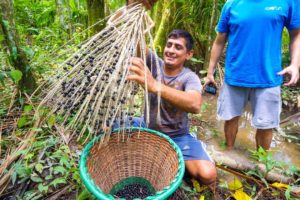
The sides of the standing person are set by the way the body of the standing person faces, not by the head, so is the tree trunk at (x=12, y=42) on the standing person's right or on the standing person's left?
on the standing person's right

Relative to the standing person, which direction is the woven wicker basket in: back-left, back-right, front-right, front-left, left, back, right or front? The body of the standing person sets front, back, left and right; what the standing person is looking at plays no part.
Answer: front-right

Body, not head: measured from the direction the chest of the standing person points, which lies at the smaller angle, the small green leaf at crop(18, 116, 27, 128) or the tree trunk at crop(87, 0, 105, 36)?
the small green leaf

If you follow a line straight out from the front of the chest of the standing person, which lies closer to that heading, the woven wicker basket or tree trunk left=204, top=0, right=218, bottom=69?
the woven wicker basket

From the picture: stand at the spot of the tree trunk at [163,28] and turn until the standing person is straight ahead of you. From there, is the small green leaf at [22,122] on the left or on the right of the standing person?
right

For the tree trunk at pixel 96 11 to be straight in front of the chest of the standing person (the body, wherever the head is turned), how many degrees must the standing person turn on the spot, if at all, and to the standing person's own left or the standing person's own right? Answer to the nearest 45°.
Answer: approximately 90° to the standing person's own right

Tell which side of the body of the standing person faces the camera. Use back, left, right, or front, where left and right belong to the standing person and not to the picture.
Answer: front

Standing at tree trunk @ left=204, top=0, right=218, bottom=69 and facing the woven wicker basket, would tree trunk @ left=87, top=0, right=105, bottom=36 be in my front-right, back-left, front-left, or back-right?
front-right

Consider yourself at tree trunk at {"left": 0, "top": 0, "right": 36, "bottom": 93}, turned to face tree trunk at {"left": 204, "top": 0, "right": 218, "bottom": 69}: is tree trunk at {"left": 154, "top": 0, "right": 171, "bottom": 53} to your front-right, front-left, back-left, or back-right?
front-left

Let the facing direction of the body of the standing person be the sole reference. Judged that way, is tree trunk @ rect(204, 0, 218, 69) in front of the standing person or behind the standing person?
behind

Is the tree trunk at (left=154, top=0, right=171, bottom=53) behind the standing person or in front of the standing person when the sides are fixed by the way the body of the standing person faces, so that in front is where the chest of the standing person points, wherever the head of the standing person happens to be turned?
behind

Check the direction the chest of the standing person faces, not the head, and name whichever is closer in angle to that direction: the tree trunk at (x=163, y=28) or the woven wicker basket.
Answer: the woven wicker basket

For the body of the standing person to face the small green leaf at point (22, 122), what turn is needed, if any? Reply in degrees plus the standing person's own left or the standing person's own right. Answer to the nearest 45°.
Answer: approximately 45° to the standing person's own right
